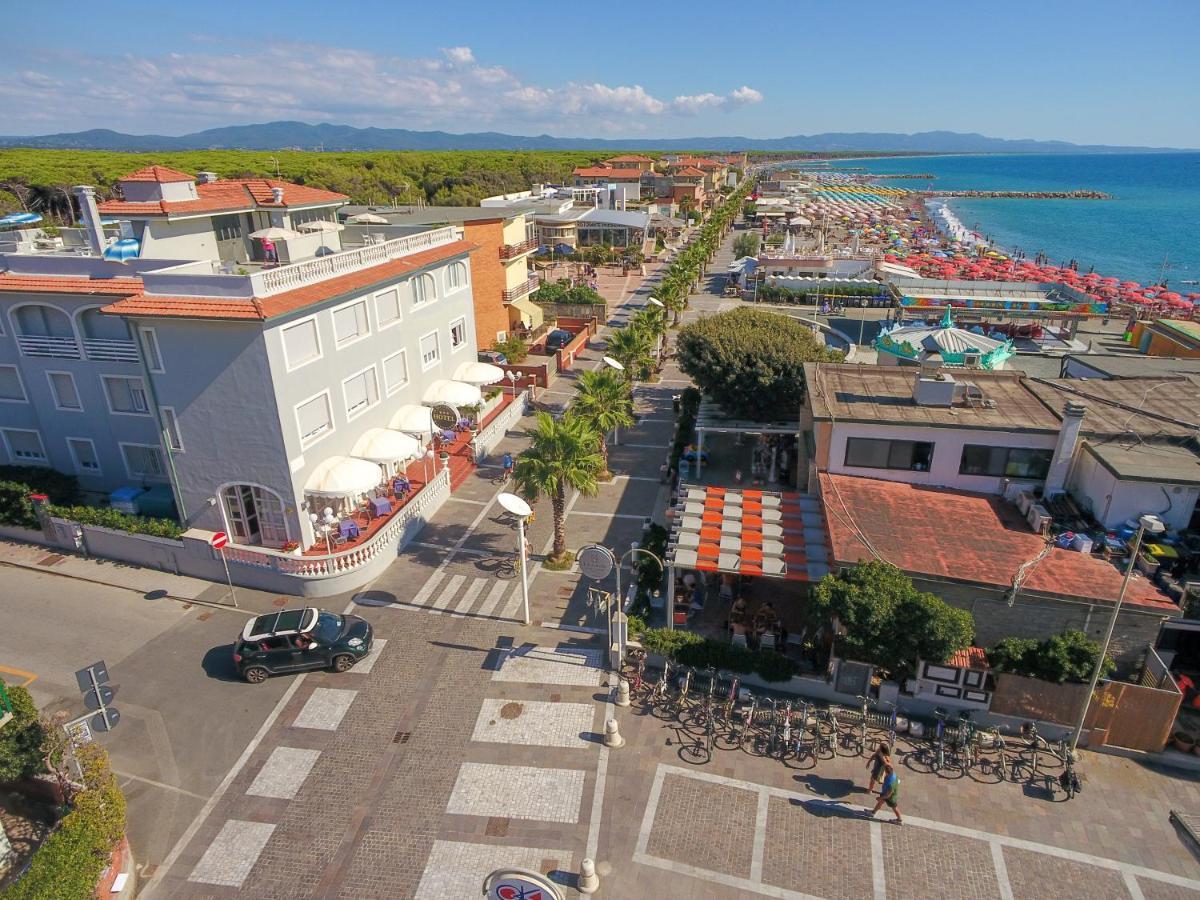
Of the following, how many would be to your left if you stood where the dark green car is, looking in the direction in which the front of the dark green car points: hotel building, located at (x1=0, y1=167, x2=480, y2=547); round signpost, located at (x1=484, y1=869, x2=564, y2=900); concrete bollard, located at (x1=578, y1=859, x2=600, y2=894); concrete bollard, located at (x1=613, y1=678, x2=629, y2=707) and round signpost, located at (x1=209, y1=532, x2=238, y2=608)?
2

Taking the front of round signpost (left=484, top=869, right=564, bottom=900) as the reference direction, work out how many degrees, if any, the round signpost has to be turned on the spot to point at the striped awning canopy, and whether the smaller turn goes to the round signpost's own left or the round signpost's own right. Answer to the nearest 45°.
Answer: approximately 135° to the round signpost's own left

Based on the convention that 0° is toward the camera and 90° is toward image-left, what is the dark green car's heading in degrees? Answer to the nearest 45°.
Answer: approximately 270°

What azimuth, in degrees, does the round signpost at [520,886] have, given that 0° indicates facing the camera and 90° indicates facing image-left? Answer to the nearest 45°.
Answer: approximately 0°

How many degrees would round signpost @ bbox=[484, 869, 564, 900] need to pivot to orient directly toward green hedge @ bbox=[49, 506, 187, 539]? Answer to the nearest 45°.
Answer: approximately 135° to its right

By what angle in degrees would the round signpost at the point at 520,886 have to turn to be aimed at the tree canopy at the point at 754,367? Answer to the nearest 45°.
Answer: approximately 135° to its left

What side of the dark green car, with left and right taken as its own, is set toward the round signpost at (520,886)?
right

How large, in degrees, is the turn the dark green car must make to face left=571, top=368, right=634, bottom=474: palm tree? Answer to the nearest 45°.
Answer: approximately 45° to its left

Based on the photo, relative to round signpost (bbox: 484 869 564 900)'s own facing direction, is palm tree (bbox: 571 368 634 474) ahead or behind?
behind

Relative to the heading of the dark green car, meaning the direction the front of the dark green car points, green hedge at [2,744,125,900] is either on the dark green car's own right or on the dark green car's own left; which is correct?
on the dark green car's own right

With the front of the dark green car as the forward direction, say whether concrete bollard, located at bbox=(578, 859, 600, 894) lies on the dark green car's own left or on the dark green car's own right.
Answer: on the dark green car's own right

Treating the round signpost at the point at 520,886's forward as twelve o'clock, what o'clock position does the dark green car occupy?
The dark green car is roughly at 5 o'clock from the round signpost.

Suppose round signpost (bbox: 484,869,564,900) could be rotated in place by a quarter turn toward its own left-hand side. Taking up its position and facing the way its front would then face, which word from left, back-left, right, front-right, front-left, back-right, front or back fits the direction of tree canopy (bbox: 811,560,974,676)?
front-left

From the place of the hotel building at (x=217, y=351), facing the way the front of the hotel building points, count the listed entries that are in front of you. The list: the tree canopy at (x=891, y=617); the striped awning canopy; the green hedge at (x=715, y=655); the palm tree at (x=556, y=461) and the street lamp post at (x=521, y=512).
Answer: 5

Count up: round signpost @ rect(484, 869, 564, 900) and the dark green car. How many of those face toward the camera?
1
